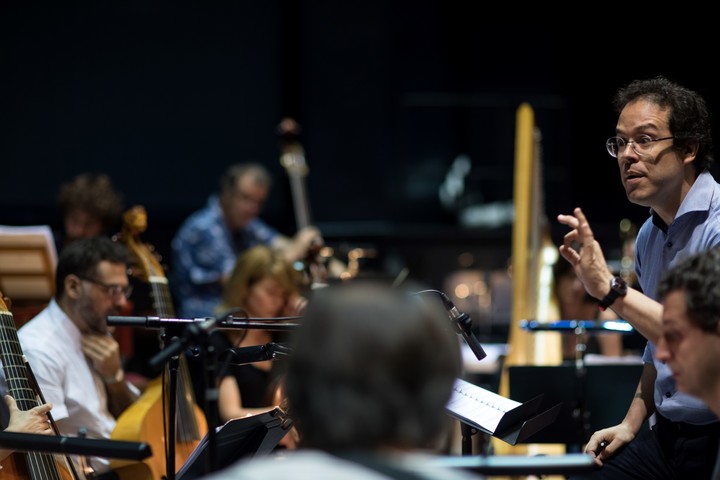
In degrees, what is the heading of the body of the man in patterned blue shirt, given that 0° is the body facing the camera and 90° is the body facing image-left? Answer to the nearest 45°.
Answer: approximately 315°

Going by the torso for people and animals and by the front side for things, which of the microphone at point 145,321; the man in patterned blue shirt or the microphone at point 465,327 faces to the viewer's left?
the microphone at point 145,321

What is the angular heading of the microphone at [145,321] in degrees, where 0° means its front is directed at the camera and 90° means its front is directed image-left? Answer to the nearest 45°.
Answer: approximately 90°

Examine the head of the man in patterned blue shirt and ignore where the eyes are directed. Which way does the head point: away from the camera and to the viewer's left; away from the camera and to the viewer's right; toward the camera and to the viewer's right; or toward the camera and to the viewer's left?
toward the camera and to the viewer's right

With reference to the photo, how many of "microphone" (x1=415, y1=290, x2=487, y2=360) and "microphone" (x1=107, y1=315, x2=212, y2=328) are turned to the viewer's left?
1

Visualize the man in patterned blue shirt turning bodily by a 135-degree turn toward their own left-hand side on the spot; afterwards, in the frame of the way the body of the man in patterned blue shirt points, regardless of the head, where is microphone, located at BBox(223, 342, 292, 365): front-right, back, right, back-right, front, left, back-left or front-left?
back

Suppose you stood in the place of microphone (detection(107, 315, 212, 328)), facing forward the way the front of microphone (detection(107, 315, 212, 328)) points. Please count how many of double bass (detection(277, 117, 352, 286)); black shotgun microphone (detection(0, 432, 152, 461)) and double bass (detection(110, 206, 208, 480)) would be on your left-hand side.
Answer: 1

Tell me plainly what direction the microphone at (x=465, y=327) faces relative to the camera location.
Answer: facing to the right of the viewer

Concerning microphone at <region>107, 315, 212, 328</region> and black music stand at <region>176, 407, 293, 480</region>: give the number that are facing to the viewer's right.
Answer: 0

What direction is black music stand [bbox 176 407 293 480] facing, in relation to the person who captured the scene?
facing away from the viewer and to the left of the viewer

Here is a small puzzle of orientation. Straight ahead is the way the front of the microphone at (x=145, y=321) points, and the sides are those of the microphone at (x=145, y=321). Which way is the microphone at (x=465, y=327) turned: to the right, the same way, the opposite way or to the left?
the opposite way

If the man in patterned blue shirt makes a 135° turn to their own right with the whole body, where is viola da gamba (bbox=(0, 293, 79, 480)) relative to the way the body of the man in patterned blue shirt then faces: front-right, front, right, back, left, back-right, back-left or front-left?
left

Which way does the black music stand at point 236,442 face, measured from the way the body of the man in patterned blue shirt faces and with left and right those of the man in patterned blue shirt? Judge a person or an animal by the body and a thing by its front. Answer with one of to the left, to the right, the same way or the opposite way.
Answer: the opposite way

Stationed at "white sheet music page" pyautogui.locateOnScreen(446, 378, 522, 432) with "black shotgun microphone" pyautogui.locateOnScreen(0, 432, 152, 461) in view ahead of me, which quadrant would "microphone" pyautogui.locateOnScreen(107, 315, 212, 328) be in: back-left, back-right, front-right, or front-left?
front-right

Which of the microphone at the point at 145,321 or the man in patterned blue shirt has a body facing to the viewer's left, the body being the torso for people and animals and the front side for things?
the microphone

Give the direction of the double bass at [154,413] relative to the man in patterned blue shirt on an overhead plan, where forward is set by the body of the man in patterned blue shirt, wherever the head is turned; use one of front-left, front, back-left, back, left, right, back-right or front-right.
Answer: front-right

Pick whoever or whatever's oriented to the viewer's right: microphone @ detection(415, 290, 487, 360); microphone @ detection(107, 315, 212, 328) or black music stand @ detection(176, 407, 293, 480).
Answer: microphone @ detection(415, 290, 487, 360)
